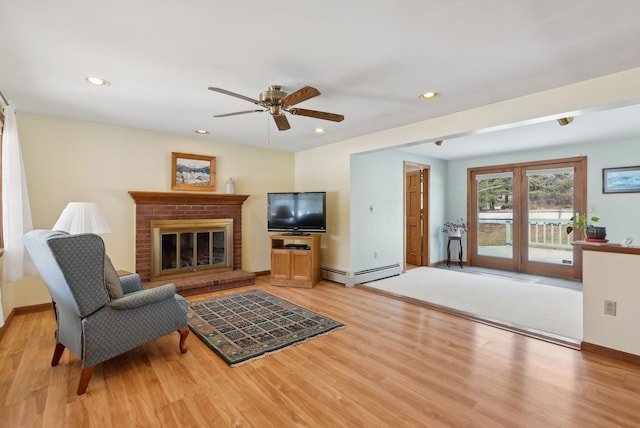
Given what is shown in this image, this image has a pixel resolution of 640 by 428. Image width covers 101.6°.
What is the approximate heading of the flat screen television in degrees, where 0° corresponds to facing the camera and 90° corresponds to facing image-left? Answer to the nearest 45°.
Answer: approximately 0°

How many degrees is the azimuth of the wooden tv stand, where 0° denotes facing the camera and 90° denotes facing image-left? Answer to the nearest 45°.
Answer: approximately 0°

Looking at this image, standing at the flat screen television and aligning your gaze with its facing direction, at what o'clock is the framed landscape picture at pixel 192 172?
The framed landscape picture is roughly at 3 o'clock from the flat screen television.

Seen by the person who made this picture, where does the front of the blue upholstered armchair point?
facing away from the viewer and to the right of the viewer

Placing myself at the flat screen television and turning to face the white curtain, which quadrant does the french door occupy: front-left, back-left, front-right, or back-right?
back-left

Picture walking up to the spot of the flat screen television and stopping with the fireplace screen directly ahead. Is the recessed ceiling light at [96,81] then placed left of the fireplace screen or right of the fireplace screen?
left

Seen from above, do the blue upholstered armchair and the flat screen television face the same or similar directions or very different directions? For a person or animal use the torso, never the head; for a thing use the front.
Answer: very different directions
